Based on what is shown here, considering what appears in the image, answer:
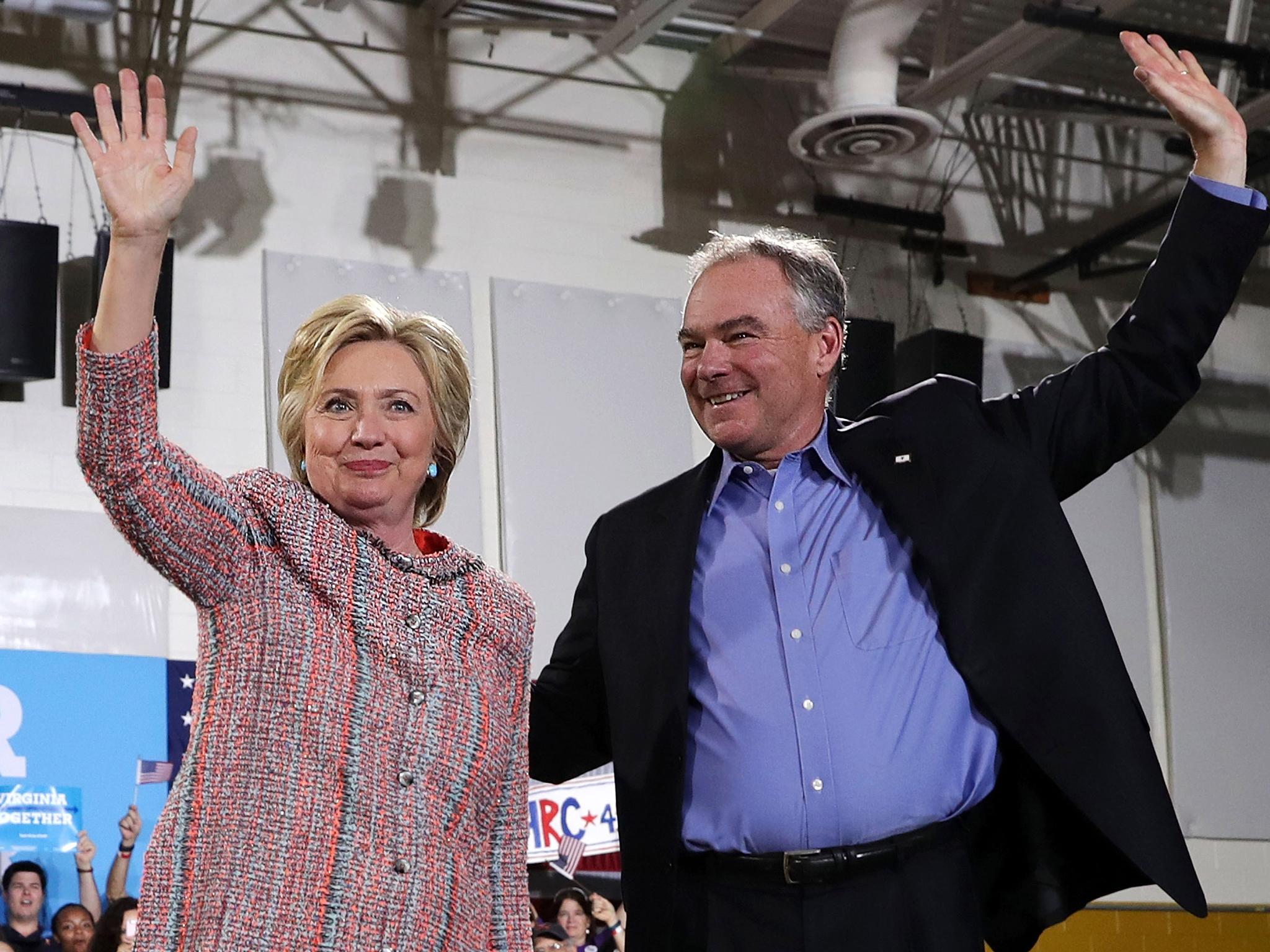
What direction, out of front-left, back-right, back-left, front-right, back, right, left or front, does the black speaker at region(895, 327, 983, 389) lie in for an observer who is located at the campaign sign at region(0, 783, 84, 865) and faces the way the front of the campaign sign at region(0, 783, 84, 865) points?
left

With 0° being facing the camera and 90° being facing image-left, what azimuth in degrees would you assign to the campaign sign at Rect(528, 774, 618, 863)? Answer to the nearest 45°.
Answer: approximately 0°

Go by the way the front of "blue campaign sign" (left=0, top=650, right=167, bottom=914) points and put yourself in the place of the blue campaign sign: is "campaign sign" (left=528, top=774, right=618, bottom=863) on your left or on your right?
on your left

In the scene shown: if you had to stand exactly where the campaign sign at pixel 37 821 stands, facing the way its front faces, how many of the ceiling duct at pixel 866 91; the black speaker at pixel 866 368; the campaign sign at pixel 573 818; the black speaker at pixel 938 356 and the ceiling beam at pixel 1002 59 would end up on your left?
5

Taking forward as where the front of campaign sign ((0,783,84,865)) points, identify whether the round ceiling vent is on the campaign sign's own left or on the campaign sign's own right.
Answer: on the campaign sign's own left

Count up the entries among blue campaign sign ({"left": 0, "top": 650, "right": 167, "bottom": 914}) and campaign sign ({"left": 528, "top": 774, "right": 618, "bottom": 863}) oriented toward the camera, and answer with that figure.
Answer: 2

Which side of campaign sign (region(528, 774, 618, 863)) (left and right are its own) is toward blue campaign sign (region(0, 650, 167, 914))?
right

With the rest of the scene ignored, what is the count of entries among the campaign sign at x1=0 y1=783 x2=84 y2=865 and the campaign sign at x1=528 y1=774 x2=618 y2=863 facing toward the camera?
2

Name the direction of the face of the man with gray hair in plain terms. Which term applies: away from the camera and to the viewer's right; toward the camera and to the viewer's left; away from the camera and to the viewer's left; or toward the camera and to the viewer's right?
toward the camera and to the viewer's left

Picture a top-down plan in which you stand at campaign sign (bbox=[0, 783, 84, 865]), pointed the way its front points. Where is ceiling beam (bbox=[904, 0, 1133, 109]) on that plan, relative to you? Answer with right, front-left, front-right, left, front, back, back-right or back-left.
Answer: left

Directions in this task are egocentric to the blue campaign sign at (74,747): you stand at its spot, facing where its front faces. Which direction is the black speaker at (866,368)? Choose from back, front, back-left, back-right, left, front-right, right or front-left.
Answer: left
